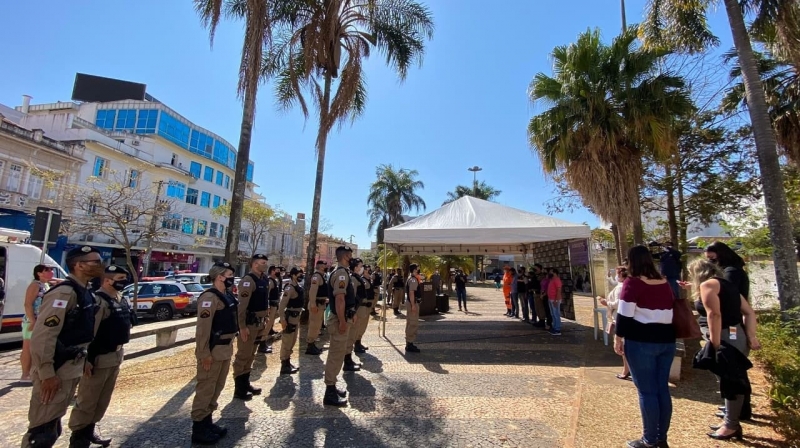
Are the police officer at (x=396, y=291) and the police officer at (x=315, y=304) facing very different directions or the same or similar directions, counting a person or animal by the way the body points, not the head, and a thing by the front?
same or similar directions

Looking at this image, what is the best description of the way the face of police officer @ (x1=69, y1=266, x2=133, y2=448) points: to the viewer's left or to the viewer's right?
to the viewer's right

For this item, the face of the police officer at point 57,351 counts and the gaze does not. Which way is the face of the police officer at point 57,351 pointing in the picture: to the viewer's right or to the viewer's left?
to the viewer's right

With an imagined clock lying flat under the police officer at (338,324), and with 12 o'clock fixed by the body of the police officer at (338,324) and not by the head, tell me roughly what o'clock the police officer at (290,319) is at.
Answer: the police officer at (290,319) is roughly at 8 o'clock from the police officer at (338,324).

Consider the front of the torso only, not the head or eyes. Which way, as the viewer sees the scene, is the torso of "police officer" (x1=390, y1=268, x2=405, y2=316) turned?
to the viewer's right

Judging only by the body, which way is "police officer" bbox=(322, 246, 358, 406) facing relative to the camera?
to the viewer's right

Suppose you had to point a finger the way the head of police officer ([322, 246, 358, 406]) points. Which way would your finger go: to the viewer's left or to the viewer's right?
to the viewer's right

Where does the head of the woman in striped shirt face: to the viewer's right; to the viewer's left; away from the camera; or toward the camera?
away from the camera

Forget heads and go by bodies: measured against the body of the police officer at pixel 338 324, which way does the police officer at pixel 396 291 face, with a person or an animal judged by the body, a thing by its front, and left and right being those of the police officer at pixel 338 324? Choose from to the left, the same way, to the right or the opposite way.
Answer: the same way

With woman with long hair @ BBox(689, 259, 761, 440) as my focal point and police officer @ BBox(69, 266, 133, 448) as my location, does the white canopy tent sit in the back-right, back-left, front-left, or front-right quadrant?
front-left

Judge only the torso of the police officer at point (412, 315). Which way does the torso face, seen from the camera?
to the viewer's right

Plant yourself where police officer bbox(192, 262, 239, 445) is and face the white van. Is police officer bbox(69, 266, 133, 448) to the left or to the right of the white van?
left

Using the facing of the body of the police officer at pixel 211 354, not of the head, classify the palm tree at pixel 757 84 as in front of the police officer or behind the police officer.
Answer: in front

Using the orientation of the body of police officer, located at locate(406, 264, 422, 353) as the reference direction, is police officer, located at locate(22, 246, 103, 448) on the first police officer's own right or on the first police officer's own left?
on the first police officer's own right

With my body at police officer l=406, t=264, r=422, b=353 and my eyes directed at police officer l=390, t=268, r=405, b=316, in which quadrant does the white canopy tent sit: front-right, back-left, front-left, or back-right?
front-right

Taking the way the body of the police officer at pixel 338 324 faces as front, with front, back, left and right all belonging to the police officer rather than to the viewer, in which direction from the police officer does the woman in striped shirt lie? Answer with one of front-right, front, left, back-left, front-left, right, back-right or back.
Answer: front-right

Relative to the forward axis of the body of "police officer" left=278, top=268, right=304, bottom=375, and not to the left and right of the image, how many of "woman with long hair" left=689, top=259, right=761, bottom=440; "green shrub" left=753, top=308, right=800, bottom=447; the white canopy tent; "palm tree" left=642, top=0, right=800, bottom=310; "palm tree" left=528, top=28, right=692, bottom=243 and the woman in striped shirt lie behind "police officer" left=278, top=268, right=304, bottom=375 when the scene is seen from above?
0

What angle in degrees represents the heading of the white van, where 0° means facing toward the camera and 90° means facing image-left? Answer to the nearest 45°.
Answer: approximately 270°

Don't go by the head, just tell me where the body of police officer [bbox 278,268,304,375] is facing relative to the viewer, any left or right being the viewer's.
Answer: facing to the right of the viewer

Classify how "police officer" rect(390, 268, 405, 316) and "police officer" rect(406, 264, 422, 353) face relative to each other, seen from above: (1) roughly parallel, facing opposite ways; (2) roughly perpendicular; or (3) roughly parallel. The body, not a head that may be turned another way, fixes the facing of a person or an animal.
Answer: roughly parallel

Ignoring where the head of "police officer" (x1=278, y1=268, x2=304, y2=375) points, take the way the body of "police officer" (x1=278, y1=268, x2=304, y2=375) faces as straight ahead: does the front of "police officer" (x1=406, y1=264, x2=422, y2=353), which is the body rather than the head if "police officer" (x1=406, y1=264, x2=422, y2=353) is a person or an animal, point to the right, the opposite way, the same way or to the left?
the same way

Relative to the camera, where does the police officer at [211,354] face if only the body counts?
to the viewer's right
